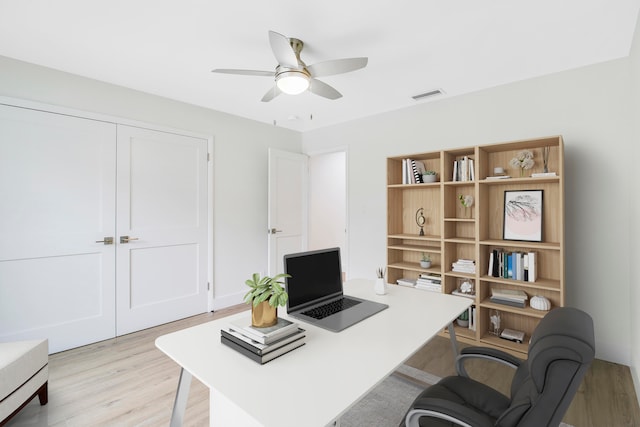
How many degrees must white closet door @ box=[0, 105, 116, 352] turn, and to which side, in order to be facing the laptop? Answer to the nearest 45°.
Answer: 0° — it already faces it

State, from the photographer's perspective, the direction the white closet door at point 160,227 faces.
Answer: facing the viewer and to the right of the viewer

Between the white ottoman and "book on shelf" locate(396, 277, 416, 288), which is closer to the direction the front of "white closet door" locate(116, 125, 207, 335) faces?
the book on shelf

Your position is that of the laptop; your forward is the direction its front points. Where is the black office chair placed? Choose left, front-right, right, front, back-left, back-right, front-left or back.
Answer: front

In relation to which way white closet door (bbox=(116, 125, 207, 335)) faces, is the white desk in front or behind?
in front

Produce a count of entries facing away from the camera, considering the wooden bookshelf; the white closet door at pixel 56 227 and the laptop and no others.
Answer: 0

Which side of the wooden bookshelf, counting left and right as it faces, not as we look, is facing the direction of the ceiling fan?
front

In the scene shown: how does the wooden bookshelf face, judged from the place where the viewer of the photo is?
facing the viewer and to the left of the viewer

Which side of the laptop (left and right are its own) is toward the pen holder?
left

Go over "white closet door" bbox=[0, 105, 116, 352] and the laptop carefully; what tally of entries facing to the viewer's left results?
0

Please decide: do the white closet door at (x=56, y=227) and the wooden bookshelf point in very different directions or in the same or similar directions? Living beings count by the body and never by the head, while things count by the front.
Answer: very different directions

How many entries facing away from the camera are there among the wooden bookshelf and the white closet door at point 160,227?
0

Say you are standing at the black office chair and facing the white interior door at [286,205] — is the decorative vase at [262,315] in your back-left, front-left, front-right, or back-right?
front-left

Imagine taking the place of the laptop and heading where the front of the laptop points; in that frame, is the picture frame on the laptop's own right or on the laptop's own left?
on the laptop's own left

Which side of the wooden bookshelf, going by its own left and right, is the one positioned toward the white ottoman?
front

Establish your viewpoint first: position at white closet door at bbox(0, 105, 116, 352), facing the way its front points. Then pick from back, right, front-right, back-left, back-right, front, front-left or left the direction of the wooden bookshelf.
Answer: front

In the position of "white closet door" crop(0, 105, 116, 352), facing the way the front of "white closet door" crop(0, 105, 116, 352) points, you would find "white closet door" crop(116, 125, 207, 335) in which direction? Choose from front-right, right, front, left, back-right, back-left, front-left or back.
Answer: front-left
